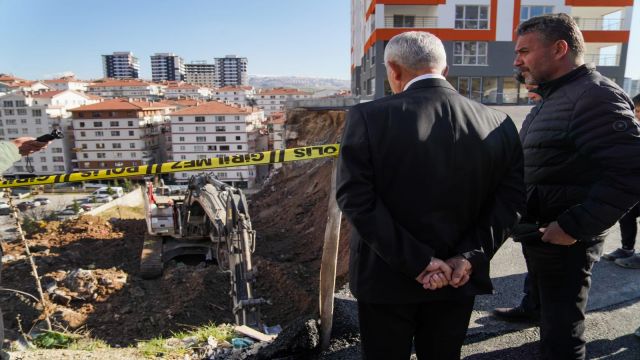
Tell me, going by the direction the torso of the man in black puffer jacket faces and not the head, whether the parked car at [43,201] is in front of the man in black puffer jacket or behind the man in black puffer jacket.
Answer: in front

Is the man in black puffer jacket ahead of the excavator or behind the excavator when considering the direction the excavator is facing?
ahead

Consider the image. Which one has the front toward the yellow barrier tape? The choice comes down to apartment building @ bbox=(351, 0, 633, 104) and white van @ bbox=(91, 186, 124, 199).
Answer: the apartment building

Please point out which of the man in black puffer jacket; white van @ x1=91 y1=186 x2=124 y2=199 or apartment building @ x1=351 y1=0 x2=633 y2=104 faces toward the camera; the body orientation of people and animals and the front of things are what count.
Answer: the apartment building

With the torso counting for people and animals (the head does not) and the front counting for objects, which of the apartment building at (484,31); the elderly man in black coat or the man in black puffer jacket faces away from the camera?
the elderly man in black coat

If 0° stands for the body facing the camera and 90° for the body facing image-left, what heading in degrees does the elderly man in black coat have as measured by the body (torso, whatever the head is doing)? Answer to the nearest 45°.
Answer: approximately 180°

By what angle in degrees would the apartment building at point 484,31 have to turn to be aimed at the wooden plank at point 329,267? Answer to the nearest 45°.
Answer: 0° — it already faces it

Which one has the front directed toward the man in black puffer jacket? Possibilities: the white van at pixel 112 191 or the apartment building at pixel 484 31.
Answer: the apartment building

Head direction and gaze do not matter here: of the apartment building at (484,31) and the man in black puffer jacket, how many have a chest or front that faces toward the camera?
1

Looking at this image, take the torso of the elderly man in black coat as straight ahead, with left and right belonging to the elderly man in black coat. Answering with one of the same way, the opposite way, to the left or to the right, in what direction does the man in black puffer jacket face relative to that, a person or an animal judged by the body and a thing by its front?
to the left

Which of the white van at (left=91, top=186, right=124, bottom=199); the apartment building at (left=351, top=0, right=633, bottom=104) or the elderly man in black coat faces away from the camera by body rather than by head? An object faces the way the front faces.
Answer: the elderly man in black coat

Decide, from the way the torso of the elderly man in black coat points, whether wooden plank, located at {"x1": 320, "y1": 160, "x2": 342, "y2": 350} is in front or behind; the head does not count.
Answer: in front

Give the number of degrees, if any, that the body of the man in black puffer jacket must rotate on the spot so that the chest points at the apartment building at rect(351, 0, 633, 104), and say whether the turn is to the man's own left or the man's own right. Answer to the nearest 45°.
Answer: approximately 90° to the man's own right

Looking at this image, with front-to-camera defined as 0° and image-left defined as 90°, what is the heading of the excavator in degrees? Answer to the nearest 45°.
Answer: approximately 315°

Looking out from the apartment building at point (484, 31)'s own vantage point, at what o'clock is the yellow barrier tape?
The yellow barrier tape is roughly at 12 o'clock from the apartment building.
